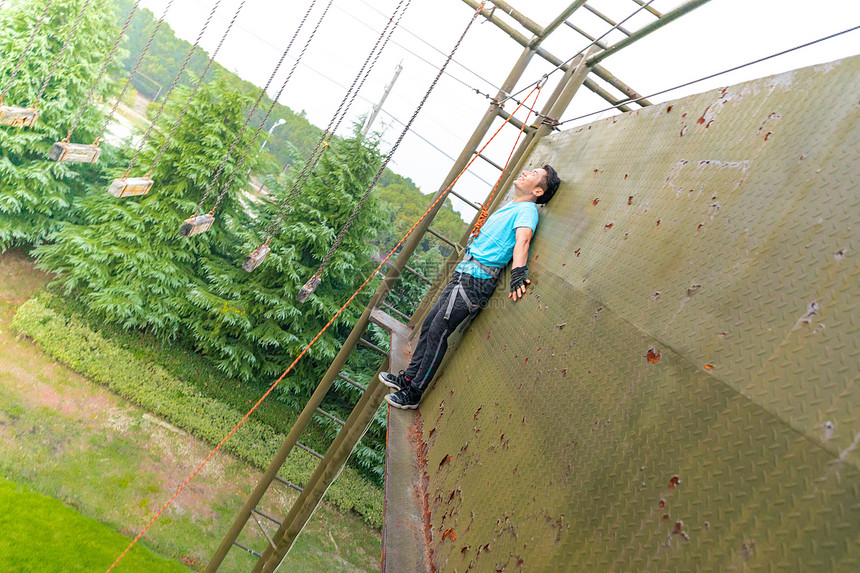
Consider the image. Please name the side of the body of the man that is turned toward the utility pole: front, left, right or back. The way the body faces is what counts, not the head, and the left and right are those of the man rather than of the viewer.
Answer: right

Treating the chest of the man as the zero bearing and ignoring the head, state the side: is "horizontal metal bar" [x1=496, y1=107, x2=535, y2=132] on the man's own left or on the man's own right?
on the man's own right

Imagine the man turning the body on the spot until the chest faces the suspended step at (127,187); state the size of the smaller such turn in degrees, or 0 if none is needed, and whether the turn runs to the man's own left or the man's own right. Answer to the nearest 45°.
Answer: approximately 45° to the man's own right

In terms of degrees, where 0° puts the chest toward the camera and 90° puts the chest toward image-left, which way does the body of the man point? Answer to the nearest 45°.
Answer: approximately 90°

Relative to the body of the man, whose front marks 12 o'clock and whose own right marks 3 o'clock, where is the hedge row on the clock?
The hedge row is roughly at 2 o'clock from the man.
